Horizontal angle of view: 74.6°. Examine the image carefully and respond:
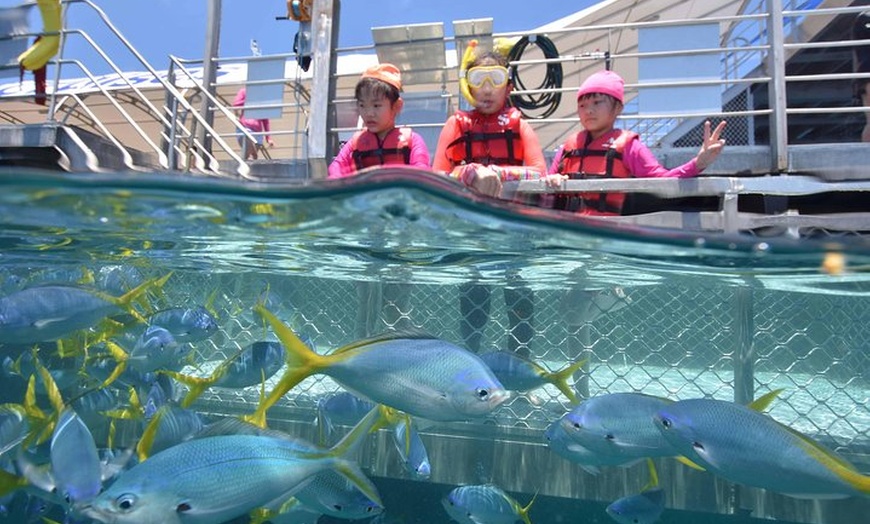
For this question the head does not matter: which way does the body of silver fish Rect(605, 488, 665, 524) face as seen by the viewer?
to the viewer's left

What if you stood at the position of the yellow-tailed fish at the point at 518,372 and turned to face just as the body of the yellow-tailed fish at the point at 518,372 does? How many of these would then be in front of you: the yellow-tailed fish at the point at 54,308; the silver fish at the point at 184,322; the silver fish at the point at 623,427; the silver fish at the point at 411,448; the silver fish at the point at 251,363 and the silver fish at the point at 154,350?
5

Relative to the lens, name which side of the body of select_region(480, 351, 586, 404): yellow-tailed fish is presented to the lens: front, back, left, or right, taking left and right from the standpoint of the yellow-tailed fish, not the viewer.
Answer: left

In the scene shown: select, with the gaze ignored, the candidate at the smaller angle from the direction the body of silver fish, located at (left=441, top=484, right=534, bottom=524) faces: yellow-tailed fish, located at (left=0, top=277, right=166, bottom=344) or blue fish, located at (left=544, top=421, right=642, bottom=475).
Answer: the yellow-tailed fish

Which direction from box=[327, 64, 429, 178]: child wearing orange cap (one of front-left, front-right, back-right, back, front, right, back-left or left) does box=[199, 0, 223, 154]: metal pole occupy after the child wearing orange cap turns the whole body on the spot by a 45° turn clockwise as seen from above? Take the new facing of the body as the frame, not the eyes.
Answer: right

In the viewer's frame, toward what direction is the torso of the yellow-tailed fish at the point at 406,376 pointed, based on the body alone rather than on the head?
to the viewer's right

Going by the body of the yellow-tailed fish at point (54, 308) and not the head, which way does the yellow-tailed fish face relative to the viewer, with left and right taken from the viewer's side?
facing to the left of the viewer

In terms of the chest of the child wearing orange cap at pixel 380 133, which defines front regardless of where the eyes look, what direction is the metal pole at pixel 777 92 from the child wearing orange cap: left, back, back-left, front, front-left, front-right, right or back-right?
left

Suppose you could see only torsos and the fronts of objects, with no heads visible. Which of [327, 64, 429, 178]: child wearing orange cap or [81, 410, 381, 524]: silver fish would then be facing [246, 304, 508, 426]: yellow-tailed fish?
the child wearing orange cap

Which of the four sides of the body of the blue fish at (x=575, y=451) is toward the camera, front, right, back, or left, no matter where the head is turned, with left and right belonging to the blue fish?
left

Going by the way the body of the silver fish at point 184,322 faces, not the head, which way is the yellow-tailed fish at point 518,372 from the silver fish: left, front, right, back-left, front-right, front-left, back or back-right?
front-right

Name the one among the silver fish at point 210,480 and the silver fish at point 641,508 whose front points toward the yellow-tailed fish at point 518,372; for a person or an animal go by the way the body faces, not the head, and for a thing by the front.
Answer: the silver fish at point 641,508

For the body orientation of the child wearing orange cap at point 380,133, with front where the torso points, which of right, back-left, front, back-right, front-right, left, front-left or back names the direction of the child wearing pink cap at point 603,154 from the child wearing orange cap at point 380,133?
left

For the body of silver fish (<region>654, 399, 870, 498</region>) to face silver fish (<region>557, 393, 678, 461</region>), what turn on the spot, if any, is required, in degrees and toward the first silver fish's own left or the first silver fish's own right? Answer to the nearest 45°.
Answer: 0° — it already faces it

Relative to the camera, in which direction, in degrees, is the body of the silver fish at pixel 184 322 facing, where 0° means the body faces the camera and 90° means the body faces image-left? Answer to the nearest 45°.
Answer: approximately 270°

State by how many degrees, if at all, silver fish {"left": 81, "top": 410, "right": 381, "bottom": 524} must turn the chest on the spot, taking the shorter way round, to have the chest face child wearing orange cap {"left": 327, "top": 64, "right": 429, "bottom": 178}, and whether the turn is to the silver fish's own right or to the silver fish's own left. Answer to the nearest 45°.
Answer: approximately 135° to the silver fish's own right

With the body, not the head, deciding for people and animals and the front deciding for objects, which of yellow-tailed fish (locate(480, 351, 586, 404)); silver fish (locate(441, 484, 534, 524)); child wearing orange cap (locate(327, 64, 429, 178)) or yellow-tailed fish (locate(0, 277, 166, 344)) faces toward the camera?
the child wearing orange cap
